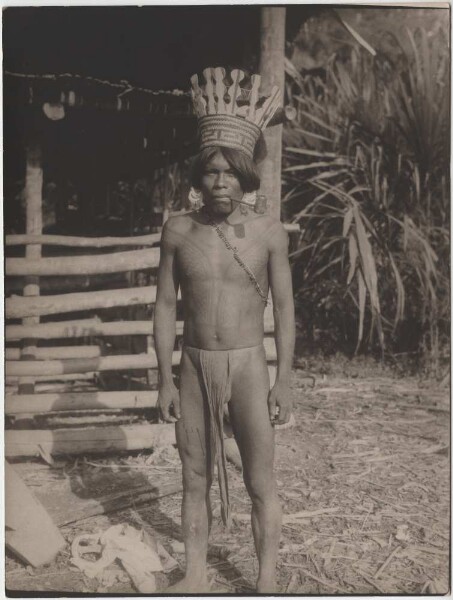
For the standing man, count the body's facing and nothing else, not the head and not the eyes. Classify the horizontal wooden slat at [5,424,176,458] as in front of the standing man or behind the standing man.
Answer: behind

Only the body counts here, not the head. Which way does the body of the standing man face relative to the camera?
toward the camera

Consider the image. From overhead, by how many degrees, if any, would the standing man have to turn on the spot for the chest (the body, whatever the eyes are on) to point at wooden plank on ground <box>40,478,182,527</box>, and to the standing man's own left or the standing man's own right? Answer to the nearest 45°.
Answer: approximately 135° to the standing man's own right

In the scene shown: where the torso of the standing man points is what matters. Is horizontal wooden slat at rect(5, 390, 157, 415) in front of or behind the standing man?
behind
